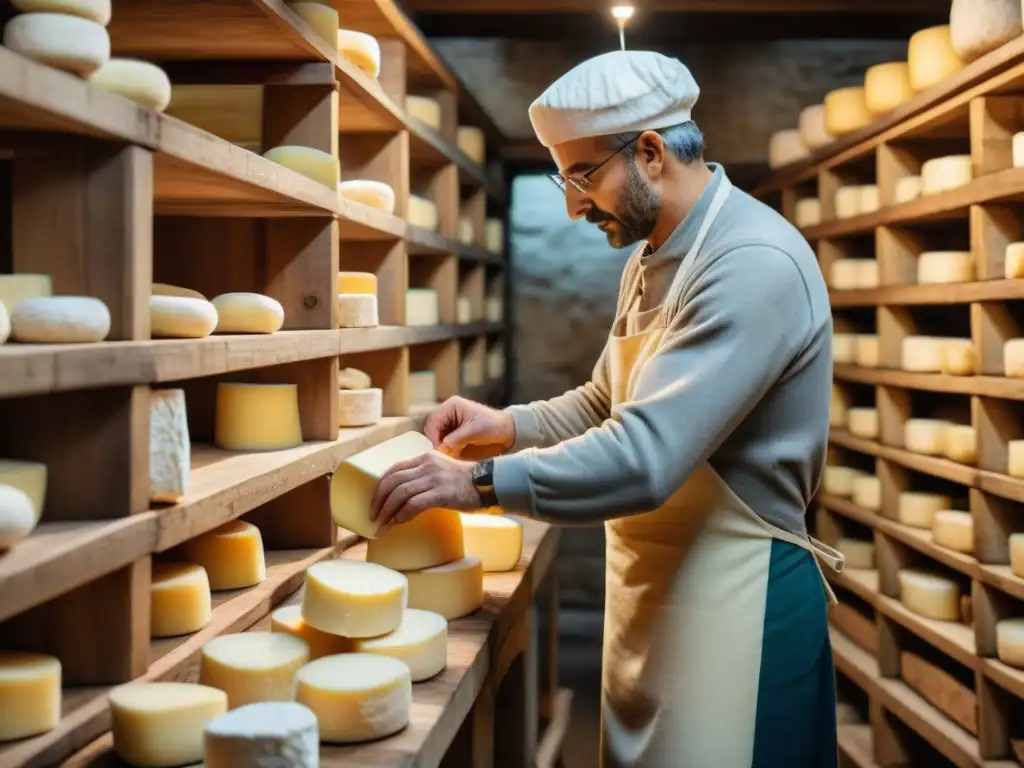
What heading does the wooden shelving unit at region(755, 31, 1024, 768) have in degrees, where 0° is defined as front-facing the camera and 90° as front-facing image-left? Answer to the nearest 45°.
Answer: approximately 45°

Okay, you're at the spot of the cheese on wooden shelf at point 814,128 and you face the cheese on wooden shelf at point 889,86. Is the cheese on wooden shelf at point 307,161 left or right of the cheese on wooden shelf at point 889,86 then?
right

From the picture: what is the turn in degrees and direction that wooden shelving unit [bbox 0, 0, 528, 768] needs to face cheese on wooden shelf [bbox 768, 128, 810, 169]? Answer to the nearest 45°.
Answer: approximately 90° to its left

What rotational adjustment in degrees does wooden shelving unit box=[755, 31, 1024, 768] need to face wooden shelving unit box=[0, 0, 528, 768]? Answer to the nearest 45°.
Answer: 0° — it already faces it

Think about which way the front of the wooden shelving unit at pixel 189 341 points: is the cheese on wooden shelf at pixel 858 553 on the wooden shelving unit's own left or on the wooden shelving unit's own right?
on the wooden shelving unit's own left

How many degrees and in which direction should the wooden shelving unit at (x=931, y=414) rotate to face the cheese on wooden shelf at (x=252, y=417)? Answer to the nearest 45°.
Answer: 0° — it already faces it
